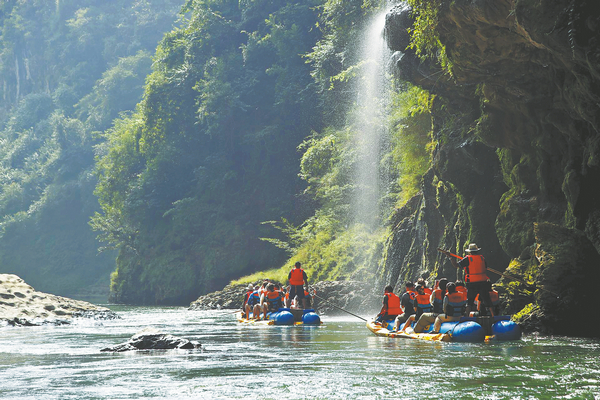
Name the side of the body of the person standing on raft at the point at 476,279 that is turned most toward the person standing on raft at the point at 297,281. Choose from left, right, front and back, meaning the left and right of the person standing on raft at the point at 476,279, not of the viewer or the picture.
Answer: front

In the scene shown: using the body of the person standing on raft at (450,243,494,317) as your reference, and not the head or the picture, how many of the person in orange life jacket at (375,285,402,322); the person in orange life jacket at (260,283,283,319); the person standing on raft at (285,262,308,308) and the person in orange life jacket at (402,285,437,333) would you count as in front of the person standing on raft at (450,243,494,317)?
4

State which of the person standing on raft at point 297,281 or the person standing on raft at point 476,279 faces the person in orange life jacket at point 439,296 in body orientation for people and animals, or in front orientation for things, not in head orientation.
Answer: the person standing on raft at point 476,279

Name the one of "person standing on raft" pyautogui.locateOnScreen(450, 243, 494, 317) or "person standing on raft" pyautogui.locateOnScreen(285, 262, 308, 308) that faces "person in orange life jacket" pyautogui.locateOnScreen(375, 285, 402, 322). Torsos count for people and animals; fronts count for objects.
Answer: "person standing on raft" pyautogui.locateOnScreen(450, 243, 494, 317)

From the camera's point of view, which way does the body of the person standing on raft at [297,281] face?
away from the camera

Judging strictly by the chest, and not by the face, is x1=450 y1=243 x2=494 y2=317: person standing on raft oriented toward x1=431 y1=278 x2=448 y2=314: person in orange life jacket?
yes

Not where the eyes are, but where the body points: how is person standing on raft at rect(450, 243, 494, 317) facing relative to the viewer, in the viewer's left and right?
facing away from the viewer and to the left of the viewer
